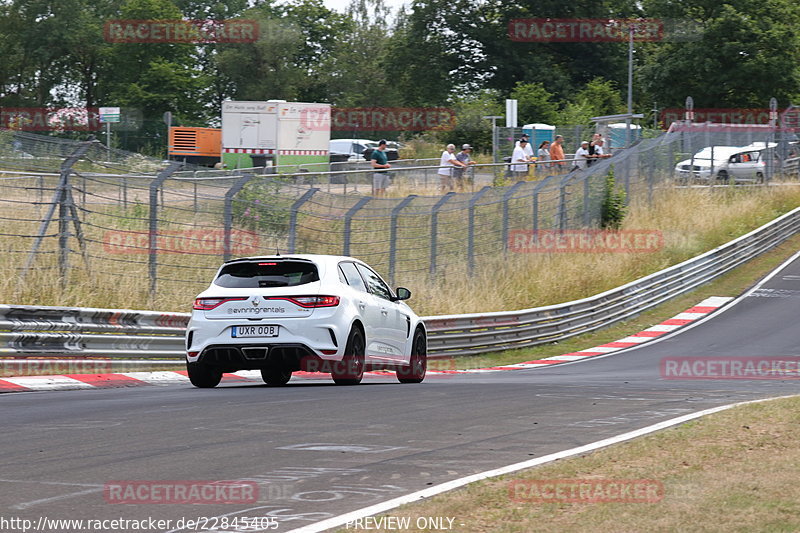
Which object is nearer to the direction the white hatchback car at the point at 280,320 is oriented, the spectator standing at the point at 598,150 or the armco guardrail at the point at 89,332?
the spectator standing

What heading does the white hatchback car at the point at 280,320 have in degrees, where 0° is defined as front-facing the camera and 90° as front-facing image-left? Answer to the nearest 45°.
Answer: approximately 225°
